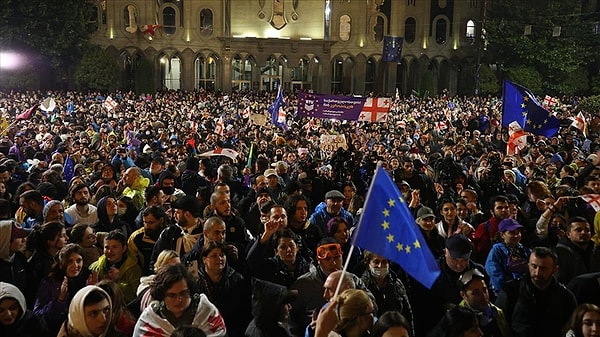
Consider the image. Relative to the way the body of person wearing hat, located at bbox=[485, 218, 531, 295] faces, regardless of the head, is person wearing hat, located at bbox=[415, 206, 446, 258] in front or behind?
behind

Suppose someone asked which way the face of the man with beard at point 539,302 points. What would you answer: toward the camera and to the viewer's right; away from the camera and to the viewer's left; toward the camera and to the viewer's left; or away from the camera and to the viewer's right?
toward the camera and to the viewer's left

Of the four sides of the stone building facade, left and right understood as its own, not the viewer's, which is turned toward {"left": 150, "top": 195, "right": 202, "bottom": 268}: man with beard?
front

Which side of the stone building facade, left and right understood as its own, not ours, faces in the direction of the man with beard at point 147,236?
front

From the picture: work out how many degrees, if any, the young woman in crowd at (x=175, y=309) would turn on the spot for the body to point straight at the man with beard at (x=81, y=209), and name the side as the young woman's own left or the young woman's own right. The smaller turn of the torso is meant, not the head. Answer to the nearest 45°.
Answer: approximately 180°

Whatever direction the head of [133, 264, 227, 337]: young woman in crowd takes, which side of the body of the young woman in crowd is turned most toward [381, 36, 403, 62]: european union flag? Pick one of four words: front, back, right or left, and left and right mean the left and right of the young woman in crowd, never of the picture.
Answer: back

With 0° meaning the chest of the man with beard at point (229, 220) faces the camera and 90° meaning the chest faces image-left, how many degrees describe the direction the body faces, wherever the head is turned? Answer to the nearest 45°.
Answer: approximately 315°

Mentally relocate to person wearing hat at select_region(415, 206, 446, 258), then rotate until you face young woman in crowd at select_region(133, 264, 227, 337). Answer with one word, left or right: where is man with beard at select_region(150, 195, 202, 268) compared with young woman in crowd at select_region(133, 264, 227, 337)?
right

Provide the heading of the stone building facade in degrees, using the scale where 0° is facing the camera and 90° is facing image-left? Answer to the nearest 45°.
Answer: approximately 0°

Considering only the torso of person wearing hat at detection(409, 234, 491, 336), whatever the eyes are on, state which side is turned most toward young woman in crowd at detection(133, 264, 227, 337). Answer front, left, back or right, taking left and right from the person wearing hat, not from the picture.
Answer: right

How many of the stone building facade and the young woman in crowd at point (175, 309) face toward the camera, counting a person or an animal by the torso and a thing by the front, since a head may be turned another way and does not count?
2

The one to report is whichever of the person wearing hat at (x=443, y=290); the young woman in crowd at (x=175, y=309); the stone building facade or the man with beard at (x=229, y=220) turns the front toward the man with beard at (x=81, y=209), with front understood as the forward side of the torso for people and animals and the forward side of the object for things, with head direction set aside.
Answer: the stone building facade
